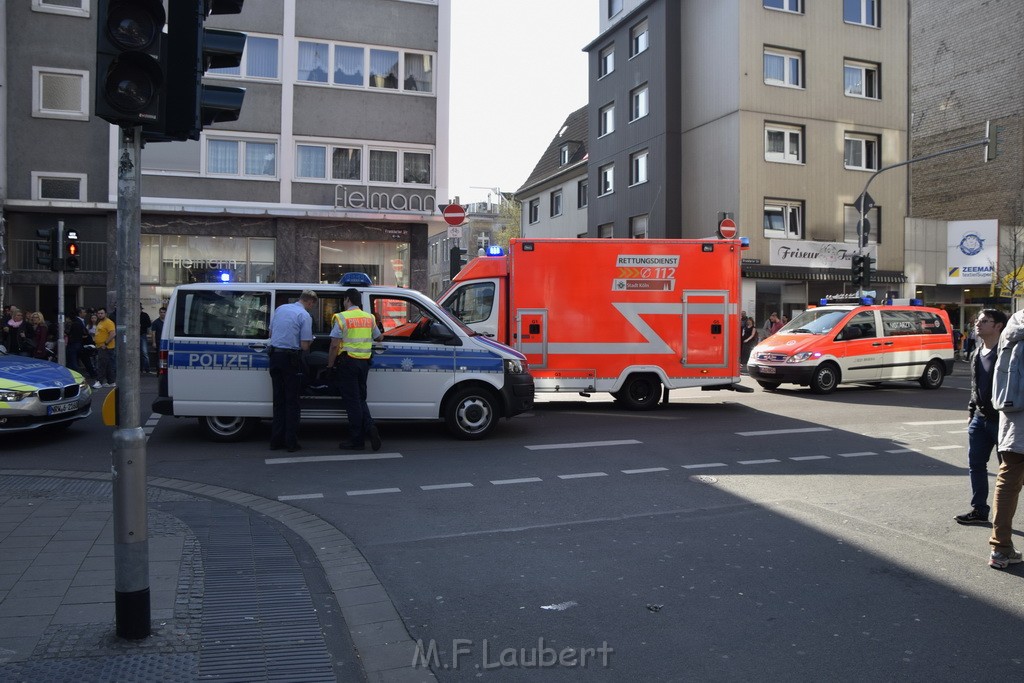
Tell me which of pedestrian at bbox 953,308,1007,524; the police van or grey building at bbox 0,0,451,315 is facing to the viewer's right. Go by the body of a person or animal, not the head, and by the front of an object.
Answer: the police van

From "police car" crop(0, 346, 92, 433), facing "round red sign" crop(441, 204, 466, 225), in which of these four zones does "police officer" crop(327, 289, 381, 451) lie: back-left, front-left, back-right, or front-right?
front-right

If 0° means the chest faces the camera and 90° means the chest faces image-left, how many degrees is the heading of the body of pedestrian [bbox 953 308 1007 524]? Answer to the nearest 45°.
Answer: approximately 90°

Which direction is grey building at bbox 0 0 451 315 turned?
toward the camera

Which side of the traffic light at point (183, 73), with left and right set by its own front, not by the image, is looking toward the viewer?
right

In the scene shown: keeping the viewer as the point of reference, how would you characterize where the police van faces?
facing to the right of the viewer

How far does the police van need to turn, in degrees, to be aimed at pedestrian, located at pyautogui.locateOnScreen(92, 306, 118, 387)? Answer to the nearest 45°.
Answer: approximately 135° to its left

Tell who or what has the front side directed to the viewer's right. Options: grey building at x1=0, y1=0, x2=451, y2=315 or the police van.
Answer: the police van

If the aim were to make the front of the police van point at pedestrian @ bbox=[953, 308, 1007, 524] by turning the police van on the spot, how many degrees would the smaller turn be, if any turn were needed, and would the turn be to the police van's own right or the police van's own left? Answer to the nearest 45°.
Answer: approximately 45° to the police van's own right

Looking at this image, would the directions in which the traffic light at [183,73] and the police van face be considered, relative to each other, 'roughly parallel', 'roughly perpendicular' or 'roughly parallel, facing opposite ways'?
roughly parallel

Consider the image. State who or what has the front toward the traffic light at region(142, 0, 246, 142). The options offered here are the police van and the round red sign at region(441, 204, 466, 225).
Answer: the round red sign

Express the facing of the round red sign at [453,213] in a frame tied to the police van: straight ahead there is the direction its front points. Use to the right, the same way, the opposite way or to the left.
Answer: to the right

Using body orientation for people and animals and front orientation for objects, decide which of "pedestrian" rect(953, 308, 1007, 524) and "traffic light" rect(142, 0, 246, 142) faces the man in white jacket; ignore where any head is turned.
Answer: the traffic light

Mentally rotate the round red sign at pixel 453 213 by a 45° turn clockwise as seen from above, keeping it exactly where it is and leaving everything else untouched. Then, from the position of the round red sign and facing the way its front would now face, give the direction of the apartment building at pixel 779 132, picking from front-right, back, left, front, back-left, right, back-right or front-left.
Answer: back

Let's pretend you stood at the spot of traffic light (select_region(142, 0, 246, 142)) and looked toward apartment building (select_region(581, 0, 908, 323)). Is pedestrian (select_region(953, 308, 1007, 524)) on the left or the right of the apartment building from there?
right

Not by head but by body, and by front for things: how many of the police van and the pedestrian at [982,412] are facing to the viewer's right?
1

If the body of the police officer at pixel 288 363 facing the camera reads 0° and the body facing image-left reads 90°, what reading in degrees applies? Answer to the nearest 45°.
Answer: approximately 225°

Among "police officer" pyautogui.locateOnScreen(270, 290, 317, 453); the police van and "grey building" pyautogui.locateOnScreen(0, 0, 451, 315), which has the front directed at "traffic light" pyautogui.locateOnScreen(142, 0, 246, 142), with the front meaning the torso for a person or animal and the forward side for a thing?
the grey building

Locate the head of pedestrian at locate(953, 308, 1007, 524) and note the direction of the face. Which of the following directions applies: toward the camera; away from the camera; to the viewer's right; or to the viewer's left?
to the viewer's left
